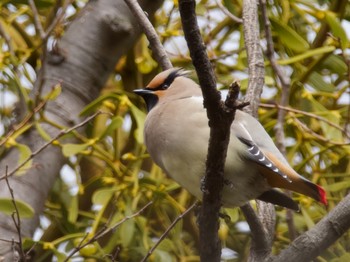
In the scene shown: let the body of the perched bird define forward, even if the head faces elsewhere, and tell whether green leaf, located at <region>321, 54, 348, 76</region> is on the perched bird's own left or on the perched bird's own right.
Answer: on the perched bird's own right

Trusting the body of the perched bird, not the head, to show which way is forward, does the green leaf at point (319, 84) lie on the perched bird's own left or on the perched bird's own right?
on the perched bird's own right

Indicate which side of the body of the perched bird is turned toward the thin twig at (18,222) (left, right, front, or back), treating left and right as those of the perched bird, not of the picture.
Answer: front

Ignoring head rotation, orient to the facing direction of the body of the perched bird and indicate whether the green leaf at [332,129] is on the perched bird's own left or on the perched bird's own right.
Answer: on the perched bird's own right

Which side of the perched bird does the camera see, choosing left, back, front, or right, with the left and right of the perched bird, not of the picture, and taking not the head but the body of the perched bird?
left

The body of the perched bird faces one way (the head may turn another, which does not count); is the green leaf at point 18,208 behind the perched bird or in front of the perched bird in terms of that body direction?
in front

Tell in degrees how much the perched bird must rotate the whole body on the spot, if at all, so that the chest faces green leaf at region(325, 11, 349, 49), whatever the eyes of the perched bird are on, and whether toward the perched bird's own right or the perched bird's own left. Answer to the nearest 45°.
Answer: approximately 135° to the perched bird's own right

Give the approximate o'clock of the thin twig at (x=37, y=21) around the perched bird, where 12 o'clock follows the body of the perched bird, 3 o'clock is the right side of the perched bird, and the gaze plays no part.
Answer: The thin twig is roughly at 1 o'clock from the perched bird.

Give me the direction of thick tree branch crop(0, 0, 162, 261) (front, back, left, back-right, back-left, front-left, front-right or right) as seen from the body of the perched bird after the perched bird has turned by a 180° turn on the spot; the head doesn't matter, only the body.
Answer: back-left

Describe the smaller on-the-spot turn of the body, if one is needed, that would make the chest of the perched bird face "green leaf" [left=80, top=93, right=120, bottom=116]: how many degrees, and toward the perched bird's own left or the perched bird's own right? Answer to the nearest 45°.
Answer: approximately 45° to the perched bird's own right
